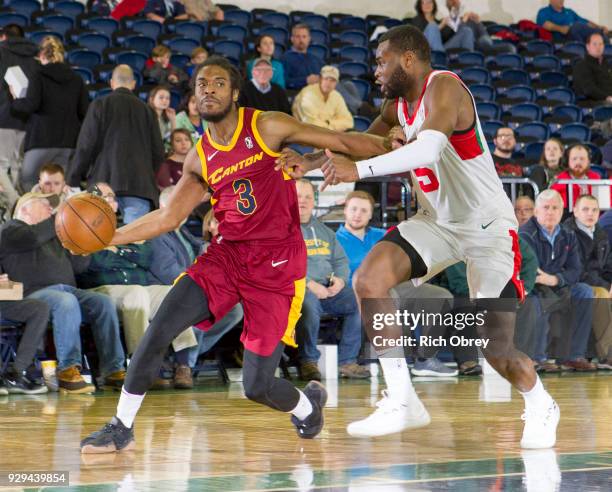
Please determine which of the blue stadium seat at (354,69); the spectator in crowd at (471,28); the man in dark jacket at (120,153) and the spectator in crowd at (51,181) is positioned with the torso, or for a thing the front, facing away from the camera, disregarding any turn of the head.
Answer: the man in dark jacket

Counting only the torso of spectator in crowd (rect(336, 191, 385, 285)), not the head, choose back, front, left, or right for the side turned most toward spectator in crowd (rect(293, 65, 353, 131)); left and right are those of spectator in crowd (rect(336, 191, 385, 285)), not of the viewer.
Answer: back

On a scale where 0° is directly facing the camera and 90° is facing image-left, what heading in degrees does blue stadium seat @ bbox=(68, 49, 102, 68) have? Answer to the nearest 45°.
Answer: approximately 0°

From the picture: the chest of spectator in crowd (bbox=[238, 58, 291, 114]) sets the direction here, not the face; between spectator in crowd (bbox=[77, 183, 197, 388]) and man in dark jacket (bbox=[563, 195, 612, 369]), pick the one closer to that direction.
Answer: the spectator in crowd

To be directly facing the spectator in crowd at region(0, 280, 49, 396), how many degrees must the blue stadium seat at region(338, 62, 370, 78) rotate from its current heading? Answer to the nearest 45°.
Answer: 0° — it already faces them

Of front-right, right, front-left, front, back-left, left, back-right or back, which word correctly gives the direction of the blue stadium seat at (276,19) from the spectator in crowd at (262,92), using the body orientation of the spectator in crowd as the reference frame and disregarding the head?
back

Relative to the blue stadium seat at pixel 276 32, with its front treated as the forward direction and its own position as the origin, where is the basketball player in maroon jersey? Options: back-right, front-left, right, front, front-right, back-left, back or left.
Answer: front

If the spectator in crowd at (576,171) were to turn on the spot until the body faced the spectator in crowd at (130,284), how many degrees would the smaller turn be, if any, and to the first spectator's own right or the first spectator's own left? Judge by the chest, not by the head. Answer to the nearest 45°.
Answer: approximately 45° to the first spectator's own right

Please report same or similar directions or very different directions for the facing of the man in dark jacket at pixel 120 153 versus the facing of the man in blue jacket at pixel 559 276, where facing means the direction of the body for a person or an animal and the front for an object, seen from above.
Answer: very different directions

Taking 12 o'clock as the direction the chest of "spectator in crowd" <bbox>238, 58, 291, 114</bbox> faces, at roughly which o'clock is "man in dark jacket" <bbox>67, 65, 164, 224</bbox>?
The man in dark jacket is roughly at 1 o'clock from the spectator in crowd.

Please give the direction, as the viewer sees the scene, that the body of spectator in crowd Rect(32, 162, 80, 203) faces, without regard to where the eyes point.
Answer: toward the camera

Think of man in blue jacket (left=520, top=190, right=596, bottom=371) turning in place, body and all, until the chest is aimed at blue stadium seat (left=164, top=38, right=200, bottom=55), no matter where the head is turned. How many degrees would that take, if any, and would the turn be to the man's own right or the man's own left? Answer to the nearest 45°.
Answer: approximately 135° to the man's own right

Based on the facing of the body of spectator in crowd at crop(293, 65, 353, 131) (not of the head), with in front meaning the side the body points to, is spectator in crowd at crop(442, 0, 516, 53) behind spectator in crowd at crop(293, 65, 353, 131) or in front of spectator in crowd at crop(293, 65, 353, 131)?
behind

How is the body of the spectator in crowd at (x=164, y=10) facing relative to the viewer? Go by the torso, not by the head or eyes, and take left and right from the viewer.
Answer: facing the viewer

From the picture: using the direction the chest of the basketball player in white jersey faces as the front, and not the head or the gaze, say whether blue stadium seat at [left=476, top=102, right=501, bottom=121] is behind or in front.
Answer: behind

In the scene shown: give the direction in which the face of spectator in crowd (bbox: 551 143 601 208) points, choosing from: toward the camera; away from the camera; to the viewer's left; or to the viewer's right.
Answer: toward the camera
